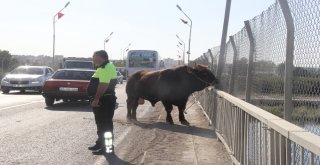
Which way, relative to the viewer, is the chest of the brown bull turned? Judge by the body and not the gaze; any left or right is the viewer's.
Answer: facing to the right of the viewer

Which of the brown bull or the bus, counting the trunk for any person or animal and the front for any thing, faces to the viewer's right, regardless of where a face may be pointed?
the brown bull

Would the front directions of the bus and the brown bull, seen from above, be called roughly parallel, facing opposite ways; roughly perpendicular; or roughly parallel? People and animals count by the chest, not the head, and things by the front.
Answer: roughly perpendicular

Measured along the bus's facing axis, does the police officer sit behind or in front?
in front

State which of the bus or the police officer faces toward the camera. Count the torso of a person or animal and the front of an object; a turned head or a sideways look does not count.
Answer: the bus

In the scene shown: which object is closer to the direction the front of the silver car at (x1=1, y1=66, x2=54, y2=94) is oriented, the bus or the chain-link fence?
the chain-link fence

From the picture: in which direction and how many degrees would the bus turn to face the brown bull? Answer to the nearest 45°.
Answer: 0° — it already faces it

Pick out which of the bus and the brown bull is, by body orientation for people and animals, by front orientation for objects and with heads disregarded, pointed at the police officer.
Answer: the bus
